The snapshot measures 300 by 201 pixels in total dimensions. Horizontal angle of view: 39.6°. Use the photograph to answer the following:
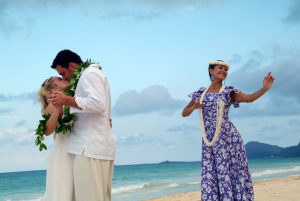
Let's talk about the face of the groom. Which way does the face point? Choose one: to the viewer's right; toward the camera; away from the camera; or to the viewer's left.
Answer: to the viewer's left

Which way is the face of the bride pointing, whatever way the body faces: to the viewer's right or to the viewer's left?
to the viewer's right

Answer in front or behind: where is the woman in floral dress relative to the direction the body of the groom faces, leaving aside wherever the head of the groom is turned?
behind

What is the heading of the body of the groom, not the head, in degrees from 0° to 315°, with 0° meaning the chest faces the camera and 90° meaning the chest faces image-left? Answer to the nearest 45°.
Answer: approximately 90°

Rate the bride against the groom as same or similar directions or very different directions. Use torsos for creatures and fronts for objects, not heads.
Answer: very different directions

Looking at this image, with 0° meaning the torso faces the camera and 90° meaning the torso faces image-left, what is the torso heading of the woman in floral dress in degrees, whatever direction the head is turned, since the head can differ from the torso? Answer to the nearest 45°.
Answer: approximately 0°

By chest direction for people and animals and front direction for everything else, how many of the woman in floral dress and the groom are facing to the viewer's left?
1

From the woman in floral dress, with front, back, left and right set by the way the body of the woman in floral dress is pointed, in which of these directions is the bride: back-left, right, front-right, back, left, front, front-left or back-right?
front-right

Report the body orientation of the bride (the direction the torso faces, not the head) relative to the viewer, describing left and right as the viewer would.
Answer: facing to the right of the viewer

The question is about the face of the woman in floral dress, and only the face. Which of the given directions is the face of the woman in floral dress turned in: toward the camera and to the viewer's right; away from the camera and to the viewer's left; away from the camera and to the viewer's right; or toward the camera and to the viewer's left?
toward the camera and to the viewer's right
